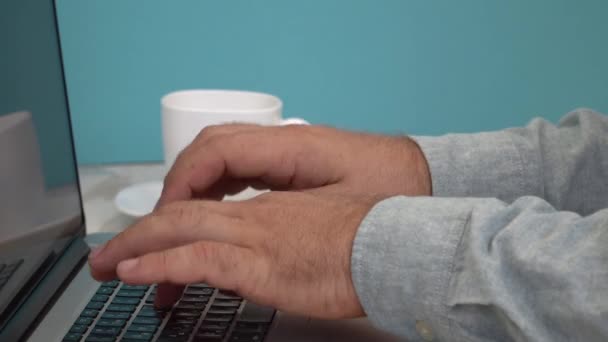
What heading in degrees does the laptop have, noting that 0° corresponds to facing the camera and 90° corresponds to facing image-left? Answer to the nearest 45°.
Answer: approximately 315°
